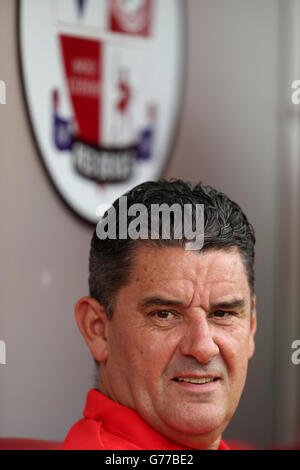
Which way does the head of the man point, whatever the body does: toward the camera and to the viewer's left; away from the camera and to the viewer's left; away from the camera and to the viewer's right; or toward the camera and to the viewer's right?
toward the camera and to the viewer's right

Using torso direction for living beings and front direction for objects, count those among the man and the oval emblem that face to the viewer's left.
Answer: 0

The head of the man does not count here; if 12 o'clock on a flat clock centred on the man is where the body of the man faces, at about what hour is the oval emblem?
The oval emblem is roughly at 7 o'clock from the man.

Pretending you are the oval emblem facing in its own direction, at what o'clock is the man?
The man is roughly at 12 o'clock from the oval emblem.

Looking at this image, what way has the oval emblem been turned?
toward the camera

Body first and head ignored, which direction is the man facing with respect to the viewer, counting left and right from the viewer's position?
facing the viewer and to the right of the viewer
